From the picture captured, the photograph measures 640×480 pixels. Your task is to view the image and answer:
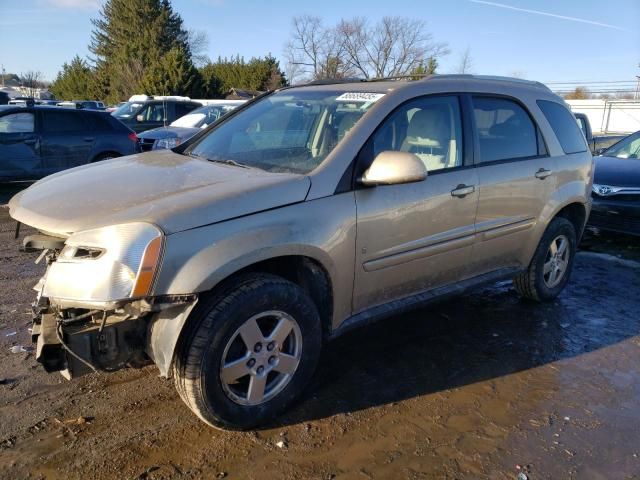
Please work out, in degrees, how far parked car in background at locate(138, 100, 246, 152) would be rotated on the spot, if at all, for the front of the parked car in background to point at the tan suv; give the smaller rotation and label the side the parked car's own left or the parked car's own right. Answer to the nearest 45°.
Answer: approximately 45° to the parked car's own left

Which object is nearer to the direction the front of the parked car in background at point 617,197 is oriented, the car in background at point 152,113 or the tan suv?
the tan suv

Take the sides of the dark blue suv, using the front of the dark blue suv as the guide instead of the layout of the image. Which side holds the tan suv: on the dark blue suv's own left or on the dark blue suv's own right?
on the dark blue suv's own left

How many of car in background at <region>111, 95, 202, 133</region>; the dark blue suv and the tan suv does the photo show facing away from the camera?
0

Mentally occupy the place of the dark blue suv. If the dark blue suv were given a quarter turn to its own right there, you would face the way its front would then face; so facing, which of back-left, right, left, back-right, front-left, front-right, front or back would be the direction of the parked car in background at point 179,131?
front-right

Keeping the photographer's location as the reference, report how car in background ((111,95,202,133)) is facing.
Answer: facing the viewer and to the left of the viewer

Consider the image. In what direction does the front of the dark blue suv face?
to the viewer's left

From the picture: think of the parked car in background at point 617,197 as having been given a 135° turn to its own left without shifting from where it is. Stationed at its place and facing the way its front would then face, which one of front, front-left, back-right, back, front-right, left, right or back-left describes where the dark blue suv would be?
back

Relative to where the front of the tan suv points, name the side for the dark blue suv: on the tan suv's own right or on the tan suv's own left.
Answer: on the tan suv's own right
